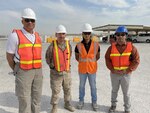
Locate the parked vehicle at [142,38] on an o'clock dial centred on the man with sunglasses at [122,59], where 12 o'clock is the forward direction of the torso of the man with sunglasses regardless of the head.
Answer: The parked vehicle is roughly at 6 o'clock from the man with sunglasses.

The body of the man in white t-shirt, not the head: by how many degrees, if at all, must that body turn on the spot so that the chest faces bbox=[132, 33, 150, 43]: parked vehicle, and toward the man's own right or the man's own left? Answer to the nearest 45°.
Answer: approximately 90° to the man's own left

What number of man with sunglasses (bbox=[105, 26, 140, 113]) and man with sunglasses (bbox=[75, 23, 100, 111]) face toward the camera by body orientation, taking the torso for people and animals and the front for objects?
2

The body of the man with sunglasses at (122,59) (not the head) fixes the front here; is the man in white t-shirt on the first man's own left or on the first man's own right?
on the first man's own right

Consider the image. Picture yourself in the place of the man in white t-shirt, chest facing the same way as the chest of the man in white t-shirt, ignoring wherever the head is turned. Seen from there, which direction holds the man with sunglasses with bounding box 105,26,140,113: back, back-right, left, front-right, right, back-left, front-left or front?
front-left

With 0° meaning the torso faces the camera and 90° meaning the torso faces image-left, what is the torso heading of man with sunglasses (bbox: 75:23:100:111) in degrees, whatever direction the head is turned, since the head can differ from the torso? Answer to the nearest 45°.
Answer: approximately 0°

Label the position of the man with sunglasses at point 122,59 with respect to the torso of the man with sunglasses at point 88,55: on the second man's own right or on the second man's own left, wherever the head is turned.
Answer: on the second man's own left

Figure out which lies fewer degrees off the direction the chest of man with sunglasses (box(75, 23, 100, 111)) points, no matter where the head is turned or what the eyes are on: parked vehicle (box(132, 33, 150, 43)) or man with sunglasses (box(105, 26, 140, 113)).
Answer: the man with sunglasses

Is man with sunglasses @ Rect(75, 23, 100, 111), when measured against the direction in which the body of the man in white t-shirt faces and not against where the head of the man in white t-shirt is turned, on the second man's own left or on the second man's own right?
on the second man's own left

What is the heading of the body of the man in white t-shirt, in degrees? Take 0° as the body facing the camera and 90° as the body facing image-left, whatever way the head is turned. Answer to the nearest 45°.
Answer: approximately 315°
